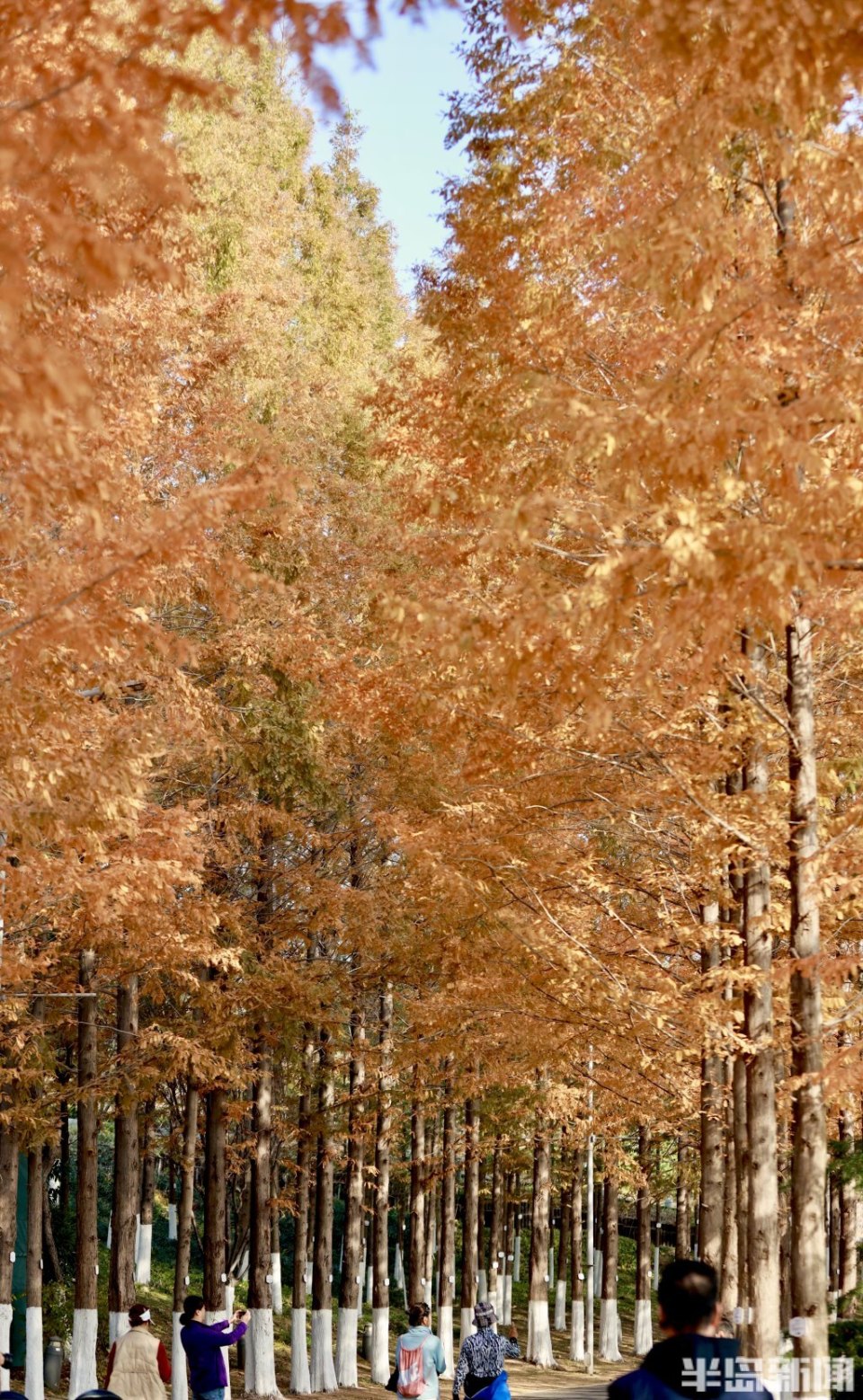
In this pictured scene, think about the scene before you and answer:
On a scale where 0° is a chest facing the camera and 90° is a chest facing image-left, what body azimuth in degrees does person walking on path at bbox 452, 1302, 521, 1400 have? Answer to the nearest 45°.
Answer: approximately 180°

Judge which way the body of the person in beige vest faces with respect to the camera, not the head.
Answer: away from the camera

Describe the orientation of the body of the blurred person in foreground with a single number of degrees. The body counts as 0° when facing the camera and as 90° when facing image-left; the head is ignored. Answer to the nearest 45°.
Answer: approximately 180°

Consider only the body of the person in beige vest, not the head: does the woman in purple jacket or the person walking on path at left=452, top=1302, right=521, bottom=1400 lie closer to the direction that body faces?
the woman in purple jacket

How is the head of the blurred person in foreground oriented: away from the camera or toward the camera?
away from the camera
